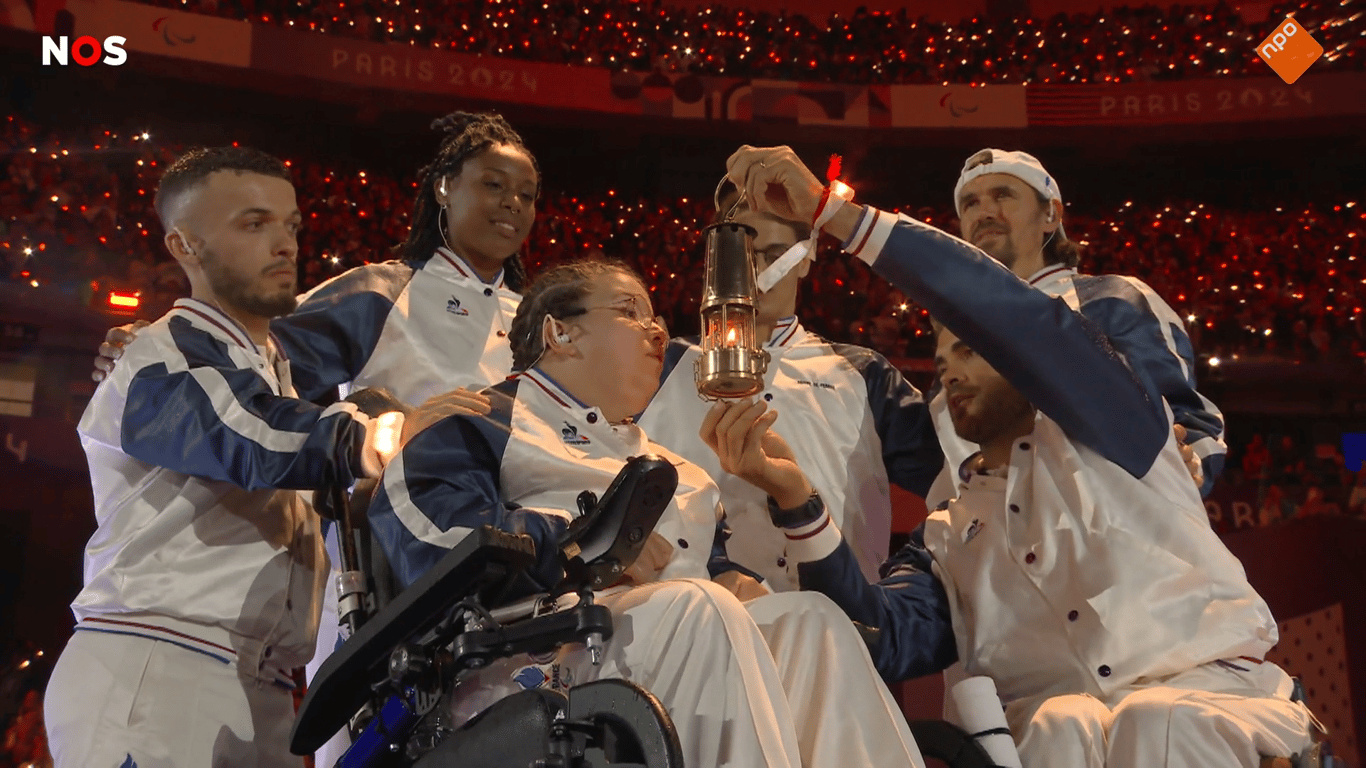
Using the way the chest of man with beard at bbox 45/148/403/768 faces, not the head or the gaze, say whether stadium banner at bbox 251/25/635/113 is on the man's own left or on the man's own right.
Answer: on the man's own left

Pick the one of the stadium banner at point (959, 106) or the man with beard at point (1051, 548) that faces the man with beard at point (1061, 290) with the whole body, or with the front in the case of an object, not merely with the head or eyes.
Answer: the stadium banner

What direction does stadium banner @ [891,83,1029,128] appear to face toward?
toward the camera

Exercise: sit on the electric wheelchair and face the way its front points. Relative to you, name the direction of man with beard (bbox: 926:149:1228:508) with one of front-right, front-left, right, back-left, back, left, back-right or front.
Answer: left

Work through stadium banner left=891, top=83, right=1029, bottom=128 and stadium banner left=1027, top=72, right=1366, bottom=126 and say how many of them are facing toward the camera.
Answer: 2

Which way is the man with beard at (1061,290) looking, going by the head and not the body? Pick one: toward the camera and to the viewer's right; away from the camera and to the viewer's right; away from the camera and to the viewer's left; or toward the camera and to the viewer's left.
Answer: toward the camera and to the viewer's left

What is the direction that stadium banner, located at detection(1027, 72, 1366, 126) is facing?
toward the camera

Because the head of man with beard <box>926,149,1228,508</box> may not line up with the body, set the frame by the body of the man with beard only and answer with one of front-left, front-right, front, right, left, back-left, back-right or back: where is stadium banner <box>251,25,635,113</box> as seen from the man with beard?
right

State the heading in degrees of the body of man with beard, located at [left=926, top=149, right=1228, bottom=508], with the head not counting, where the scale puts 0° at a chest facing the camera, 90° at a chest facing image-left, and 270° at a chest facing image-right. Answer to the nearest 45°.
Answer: approximately 45°

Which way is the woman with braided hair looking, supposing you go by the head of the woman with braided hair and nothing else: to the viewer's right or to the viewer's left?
to the viewer's right

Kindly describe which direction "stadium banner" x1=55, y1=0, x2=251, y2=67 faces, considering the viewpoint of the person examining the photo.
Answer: facing the viewer and to the right of the viewer

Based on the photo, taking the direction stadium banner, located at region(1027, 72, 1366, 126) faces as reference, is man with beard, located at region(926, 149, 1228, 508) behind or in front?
in front
